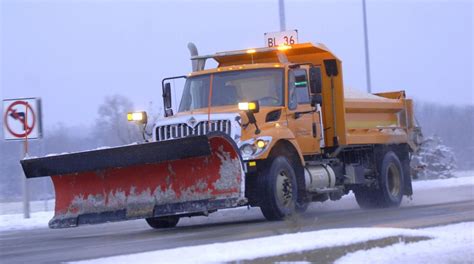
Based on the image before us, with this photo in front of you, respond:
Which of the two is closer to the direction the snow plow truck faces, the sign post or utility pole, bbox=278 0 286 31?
the sign post

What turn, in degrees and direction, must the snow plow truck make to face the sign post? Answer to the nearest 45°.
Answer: approximately 90° to its right

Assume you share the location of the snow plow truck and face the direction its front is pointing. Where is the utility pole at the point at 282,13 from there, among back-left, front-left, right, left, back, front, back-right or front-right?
back-right

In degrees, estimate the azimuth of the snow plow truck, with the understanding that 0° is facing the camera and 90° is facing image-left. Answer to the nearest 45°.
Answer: approximately 45°
